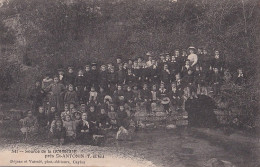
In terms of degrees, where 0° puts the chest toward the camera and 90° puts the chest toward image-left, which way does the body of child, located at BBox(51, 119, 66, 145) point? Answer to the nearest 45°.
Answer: approximately 0°

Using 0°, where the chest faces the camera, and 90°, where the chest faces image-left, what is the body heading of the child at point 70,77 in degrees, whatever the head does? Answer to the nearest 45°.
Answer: approximately 0°

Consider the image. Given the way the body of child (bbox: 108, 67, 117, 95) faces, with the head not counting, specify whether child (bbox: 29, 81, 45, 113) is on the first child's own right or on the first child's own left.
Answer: on the first child's own right

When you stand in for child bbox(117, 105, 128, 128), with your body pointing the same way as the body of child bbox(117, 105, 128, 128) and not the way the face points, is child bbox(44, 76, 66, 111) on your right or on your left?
on your right

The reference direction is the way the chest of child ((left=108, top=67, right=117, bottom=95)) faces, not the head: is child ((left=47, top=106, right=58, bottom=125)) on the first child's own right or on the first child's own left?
on the first child's own right
